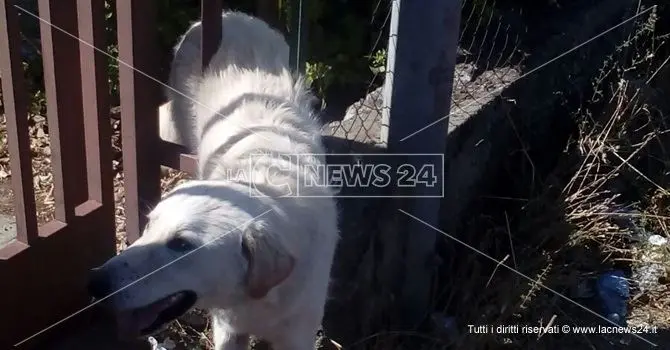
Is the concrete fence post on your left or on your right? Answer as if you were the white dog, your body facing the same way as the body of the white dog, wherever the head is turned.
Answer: on your left

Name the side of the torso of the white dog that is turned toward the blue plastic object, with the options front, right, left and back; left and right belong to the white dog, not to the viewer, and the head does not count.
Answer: left

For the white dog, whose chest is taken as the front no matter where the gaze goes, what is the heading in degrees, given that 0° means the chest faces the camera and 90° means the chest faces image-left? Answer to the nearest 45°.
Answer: approximately 0°

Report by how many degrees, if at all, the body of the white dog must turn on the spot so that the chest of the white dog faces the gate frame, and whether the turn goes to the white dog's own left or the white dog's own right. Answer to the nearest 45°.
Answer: approximately 45° to the white dog's own right

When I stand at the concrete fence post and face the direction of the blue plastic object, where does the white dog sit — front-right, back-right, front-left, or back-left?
back-right
